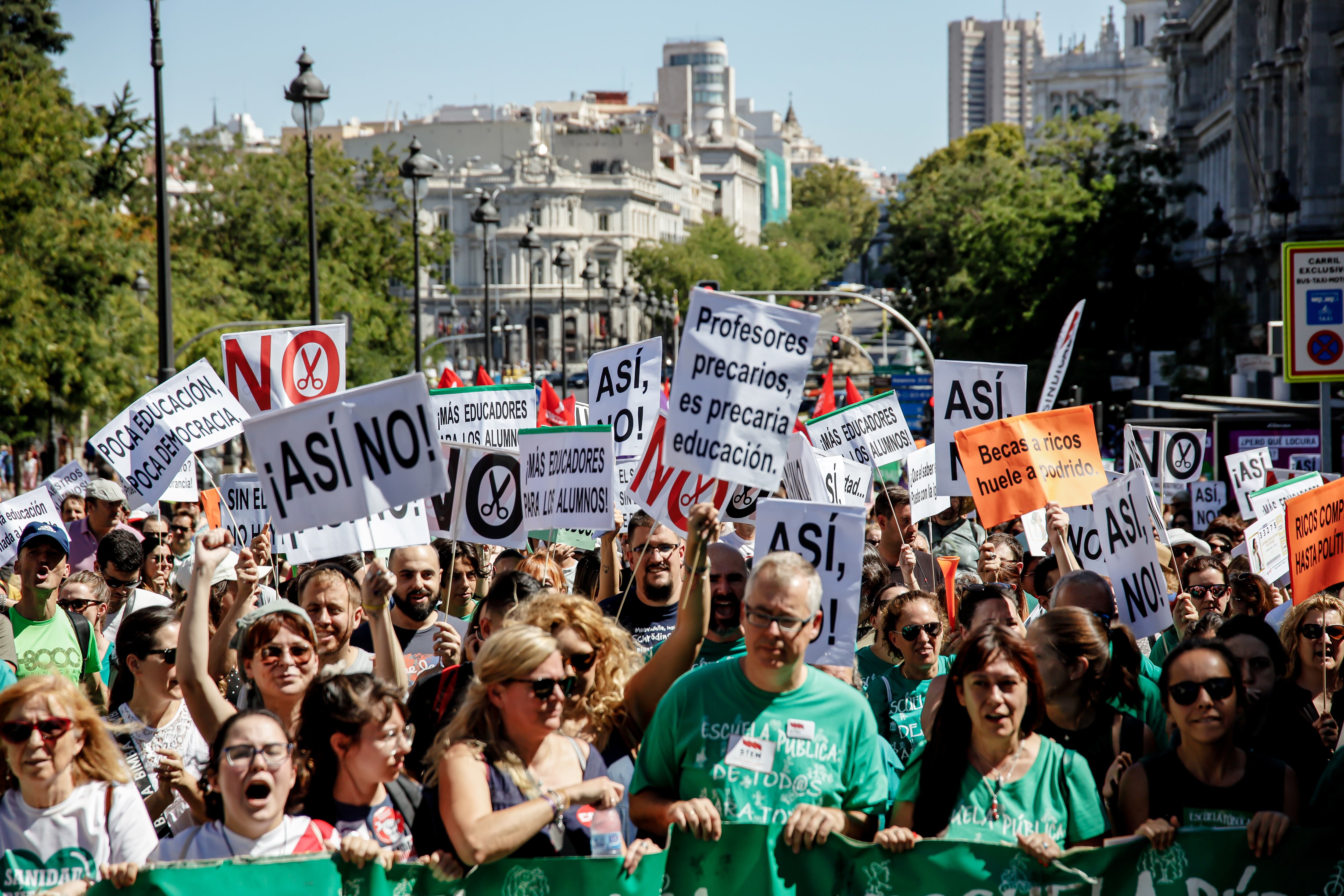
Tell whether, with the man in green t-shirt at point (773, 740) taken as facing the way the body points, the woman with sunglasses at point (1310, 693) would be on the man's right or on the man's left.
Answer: on the man's left

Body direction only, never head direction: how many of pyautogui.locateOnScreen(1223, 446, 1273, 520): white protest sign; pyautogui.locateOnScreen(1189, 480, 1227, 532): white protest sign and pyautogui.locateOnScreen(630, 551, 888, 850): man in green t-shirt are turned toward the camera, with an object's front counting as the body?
3

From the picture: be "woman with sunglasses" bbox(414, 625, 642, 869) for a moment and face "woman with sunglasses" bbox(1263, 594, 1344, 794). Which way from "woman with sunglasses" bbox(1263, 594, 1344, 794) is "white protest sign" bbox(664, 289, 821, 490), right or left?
left

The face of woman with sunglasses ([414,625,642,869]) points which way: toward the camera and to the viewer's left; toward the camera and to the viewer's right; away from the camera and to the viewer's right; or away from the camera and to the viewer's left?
toward the camera and to the viewer's right

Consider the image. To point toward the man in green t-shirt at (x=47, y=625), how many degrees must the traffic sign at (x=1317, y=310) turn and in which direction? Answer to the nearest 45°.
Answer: approximately 45° to its right

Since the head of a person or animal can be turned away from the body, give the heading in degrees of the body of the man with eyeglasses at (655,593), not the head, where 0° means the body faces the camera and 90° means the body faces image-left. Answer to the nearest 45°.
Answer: approximately 0°

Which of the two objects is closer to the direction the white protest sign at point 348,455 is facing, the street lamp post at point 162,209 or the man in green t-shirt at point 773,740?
the man in green t-shirt
